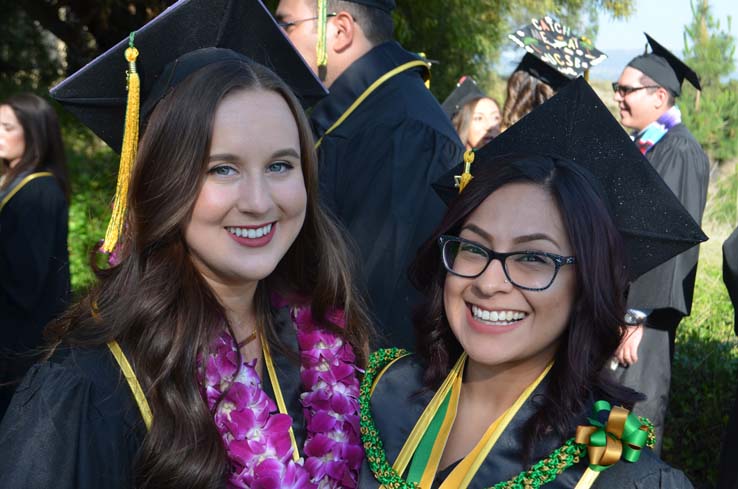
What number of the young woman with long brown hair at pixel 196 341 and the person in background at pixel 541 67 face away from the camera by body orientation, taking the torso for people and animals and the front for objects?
1

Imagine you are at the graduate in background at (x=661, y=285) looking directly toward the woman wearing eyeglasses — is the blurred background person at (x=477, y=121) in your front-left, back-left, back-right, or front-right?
back-right

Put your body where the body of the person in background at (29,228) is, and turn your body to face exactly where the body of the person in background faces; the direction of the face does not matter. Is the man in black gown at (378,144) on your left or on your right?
on your left

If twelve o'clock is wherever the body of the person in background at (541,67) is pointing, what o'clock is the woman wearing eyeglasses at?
The woman wearing eyeglasses is roughly at 6 o'clock from the person in background.

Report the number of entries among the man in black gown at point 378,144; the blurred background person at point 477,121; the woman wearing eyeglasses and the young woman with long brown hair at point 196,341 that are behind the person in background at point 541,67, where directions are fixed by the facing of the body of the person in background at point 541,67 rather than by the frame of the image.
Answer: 3

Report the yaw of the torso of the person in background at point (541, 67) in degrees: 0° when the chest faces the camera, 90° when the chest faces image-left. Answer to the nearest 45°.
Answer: approximately 180°
